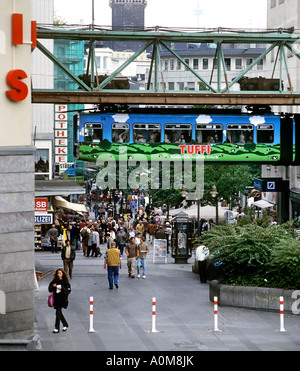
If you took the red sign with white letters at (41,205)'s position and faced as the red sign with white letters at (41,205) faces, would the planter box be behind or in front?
in front

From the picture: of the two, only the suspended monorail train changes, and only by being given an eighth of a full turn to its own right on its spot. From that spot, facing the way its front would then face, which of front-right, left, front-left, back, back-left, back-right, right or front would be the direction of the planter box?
back-left

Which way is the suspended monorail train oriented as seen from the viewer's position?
to the viewer's left

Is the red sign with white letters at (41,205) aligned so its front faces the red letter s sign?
yes

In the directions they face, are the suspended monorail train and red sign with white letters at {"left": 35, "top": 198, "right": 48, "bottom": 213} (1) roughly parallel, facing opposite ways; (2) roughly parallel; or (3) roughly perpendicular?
roughly perpendicular

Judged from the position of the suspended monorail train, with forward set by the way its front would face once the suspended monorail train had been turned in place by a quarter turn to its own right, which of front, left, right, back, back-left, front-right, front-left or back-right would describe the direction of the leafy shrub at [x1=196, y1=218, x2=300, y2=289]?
back

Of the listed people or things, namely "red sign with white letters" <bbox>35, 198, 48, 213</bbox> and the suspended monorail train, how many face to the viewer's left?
1

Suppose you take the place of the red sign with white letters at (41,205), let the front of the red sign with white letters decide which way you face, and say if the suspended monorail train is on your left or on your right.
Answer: on your left

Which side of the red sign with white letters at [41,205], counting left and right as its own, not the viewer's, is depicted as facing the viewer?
front

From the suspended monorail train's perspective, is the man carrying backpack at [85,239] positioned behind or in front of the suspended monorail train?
in front

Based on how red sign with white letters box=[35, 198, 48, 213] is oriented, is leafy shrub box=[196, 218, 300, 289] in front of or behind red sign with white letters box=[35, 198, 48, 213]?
in front

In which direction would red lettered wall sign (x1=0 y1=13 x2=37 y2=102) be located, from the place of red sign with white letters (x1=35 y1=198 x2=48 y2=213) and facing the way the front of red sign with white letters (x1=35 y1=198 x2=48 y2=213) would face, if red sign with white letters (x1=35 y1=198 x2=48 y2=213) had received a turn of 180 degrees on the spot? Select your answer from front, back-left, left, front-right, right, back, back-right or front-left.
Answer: back

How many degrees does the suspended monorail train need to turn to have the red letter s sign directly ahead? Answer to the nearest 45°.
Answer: approximately 90° to its left

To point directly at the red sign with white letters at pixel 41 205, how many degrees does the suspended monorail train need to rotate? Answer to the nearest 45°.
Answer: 0° — it already faces it
